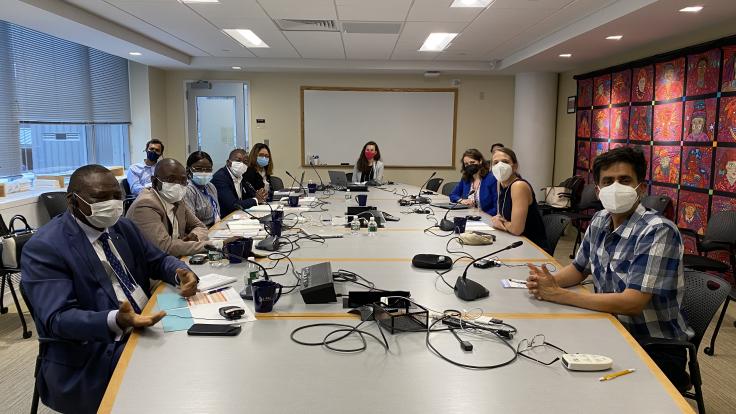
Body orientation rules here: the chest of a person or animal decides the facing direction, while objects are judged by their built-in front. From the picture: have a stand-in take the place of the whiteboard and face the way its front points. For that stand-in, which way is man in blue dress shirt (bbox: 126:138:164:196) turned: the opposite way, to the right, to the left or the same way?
to the left

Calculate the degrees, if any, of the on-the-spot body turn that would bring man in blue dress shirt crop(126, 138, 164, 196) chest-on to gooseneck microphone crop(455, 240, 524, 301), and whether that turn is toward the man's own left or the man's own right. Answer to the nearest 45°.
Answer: approximately 45° to the man's own right

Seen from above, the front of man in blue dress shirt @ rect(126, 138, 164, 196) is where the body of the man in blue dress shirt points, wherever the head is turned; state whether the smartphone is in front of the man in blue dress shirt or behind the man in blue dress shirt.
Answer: in front

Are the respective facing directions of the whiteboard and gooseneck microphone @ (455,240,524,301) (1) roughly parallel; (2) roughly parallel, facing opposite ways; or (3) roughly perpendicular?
roughly perpendicular

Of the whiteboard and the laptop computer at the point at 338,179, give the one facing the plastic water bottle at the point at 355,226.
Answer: the whiteboard

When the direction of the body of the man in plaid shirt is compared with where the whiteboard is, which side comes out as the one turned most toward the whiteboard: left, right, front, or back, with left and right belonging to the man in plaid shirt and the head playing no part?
right

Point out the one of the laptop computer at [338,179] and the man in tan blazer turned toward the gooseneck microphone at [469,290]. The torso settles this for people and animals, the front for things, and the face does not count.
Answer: the man in tan blazer

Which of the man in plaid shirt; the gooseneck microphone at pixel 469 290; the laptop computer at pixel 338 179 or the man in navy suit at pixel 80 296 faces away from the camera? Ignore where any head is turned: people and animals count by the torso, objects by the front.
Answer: the laptop computer

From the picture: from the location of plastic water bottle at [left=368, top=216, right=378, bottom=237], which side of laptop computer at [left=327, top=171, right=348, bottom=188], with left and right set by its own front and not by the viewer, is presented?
back

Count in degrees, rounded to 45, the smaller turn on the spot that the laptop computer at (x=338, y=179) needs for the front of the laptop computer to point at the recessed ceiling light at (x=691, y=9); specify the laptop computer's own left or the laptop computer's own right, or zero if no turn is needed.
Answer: approximately 135° to the laptop computer's own right

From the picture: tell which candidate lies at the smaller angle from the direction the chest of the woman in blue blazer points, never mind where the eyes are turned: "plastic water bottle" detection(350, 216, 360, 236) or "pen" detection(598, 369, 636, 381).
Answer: the plastic water bottle

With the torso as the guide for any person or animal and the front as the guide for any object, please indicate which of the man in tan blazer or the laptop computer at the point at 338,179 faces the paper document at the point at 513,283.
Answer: the man in tan blazer

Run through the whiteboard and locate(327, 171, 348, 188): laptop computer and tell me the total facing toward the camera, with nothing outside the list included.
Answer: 1

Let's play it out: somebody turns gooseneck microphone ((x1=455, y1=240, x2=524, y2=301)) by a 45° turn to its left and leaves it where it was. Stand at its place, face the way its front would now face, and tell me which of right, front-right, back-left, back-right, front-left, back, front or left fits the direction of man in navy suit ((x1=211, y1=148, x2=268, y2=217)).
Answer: left

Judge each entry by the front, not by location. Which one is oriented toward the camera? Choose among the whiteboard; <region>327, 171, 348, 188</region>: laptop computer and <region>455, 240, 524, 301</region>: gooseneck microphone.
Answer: the whiteboard

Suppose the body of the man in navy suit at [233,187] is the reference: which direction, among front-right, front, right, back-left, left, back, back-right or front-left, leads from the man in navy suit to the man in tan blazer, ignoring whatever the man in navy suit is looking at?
front-right

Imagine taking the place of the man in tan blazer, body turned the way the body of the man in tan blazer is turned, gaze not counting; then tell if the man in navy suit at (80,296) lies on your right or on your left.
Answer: on your right

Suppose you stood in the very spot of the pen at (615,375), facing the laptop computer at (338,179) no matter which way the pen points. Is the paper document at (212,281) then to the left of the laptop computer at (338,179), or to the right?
left
